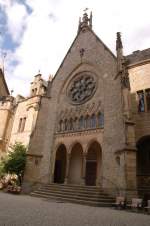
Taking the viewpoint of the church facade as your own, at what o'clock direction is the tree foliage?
The tree foliage is roughly at 2 o'clock from the church facade.
